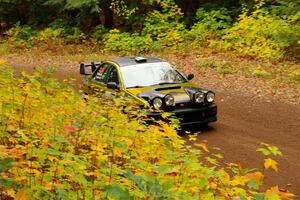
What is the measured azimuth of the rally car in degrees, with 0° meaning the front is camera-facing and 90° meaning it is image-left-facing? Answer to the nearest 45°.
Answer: approximately 315°
